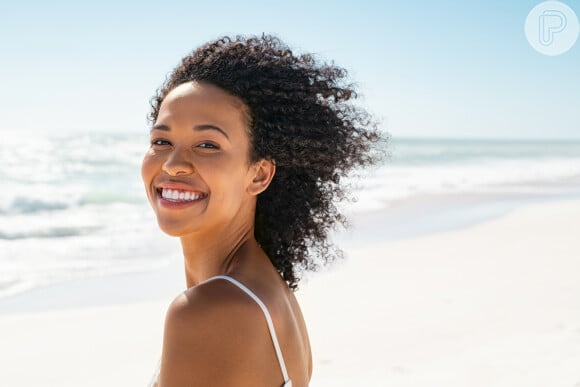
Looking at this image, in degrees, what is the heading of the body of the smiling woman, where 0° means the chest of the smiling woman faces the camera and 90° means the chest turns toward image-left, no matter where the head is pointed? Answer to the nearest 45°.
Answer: approximately 90°

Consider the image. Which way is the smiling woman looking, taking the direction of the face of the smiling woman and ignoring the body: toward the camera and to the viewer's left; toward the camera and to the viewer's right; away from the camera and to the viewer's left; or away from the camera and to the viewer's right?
toward the camera and to the viewer's left
